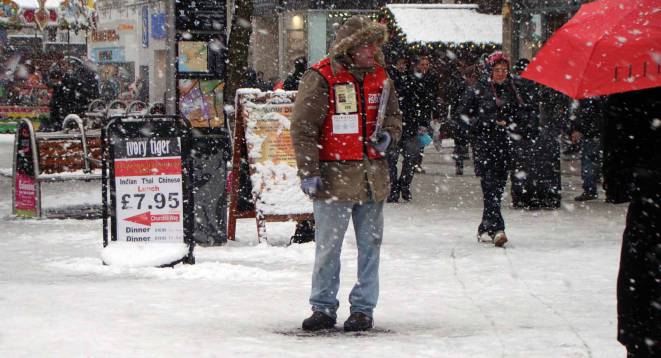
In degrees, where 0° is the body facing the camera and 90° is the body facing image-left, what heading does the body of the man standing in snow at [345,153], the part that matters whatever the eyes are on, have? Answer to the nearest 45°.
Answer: approximately 315°

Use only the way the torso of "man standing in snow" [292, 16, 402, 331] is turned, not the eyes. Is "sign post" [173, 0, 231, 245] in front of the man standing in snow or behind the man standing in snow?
behind

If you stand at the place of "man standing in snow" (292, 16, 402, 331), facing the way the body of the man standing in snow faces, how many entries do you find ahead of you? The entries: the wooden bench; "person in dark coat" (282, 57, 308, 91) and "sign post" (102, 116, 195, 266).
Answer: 0

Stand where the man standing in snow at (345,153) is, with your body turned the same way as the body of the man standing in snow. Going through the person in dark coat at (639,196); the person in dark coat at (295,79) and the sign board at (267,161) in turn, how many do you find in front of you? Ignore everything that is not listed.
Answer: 1

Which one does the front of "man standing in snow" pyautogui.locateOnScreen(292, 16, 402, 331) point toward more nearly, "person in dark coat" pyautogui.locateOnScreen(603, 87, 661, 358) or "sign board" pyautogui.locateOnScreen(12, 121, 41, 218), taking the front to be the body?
the person in dark coat

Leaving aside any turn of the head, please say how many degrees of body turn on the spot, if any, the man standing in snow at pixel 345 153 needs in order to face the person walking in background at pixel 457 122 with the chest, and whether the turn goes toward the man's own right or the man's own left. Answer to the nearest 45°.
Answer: approximately 135° to the man's own left

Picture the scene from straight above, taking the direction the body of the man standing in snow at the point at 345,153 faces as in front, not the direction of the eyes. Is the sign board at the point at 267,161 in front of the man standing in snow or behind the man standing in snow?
behind

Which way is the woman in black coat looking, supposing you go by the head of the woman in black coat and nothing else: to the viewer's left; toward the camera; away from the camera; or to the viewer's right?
toward the camera
